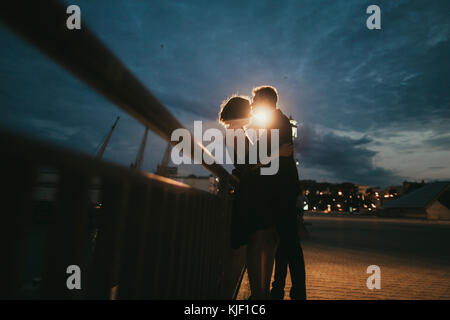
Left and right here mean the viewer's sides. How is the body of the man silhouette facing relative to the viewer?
facing to the left of the viewer

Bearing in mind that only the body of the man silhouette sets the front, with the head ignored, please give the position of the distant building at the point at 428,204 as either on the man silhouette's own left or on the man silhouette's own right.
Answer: on the man silhouette's own right
